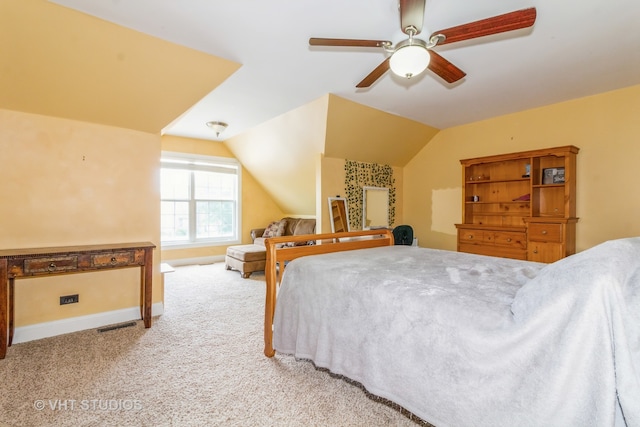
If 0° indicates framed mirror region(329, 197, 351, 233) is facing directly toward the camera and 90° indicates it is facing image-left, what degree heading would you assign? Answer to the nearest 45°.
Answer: approximately 315°

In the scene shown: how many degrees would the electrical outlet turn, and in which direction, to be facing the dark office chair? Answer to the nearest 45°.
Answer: approximately 90° to its left

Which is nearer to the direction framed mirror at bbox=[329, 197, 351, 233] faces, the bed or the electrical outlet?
the bed

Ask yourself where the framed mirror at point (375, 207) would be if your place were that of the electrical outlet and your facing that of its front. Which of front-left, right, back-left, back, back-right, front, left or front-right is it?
left

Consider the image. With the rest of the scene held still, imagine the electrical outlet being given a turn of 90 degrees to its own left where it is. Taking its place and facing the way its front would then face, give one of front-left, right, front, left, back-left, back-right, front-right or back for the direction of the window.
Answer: front-left

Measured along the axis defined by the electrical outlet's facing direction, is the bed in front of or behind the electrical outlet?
in front

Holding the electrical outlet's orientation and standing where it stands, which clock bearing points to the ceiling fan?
The ceiling fan is roughly at 11 o'clock from the electrical outlet.

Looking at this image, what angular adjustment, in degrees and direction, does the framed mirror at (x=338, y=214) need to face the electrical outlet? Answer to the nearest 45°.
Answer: approximately 90° to its right

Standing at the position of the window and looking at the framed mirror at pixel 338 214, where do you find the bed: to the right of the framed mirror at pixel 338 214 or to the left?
right
